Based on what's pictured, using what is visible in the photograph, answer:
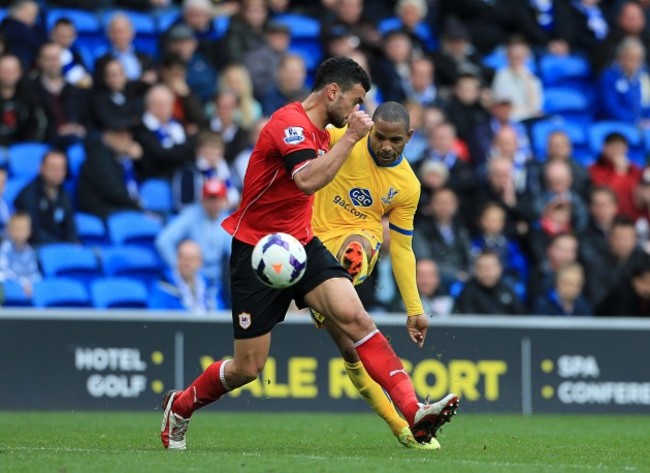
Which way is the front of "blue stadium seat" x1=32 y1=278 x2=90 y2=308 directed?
toward the camera

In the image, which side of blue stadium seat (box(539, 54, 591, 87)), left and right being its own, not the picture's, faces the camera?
front

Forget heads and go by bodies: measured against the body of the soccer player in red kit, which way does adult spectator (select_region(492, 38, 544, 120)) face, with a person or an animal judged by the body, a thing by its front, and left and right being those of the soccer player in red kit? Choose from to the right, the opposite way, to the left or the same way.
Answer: to the right

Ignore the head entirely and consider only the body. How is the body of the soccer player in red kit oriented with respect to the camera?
to the viewer's right

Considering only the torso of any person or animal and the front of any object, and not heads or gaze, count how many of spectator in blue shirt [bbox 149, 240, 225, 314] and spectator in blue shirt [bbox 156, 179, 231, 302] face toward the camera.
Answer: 2

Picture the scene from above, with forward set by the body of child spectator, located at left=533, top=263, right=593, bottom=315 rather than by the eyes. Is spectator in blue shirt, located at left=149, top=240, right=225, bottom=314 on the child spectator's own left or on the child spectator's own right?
on the child spectator's own right

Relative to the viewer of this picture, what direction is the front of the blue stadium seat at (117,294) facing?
facing the viewer

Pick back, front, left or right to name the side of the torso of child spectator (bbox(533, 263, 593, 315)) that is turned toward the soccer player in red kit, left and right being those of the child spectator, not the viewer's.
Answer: front

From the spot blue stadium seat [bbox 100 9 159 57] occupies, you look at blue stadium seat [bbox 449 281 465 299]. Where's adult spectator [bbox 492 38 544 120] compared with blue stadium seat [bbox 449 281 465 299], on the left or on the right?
left
